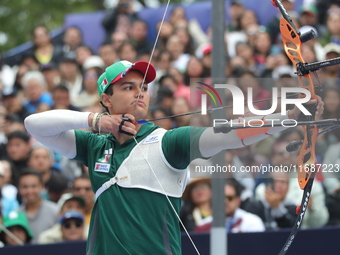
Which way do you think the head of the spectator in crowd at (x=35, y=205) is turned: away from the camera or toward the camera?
toward the camera

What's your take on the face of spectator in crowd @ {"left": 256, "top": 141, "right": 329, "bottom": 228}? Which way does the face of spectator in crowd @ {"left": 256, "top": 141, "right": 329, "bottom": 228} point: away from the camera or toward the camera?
toward the camera

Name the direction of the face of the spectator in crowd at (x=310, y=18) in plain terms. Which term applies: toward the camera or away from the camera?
toward the camera

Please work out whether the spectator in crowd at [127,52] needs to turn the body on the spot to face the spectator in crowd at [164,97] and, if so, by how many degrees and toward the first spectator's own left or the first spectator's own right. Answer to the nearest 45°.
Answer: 0° — they already face them

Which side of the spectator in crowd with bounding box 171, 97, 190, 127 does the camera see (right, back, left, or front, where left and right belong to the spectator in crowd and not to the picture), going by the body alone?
front

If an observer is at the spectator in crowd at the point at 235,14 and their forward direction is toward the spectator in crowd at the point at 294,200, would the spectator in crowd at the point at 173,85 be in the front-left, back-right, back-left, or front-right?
front-right

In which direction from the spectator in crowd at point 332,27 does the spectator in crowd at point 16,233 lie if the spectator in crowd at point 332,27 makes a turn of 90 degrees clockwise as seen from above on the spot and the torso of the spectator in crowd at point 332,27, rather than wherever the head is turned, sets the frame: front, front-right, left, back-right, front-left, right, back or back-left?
front-left

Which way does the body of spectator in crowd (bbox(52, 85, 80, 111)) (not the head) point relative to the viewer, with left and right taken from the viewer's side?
facing the viewer

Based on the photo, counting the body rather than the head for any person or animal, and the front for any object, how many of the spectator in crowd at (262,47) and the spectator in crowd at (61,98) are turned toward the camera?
2

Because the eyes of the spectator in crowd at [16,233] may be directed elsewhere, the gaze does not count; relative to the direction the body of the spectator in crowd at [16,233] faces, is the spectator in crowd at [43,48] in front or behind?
behind

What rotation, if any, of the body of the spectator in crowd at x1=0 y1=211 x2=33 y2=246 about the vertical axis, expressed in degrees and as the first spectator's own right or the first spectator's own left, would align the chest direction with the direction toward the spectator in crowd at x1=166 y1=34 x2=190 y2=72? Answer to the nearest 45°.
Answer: approximately 135° to the first spectator's own left

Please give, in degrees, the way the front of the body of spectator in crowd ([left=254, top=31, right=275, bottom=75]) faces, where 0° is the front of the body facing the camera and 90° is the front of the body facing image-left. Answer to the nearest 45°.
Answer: approximately 0°

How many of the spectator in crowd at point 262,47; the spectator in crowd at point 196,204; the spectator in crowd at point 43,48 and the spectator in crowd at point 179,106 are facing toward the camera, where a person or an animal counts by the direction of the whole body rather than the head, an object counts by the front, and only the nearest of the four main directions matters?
4

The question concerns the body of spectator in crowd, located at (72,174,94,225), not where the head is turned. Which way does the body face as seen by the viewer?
toward the camera

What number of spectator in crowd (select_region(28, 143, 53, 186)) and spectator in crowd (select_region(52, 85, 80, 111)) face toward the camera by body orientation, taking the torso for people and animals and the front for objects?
2
